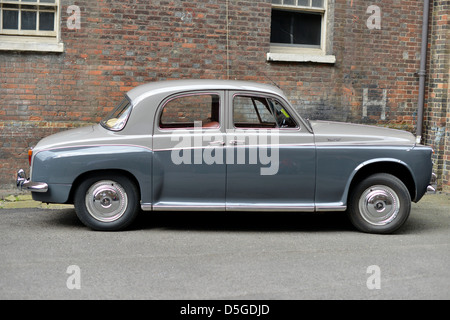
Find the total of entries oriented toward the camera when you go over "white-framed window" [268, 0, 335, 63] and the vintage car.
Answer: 1

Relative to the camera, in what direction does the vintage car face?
facing to the right of the viewer

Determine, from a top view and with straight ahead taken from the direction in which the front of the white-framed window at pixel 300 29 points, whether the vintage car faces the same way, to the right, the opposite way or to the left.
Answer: to the left

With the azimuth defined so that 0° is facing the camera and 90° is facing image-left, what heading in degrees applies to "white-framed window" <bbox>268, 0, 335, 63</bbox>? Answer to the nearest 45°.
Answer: approximately 0°

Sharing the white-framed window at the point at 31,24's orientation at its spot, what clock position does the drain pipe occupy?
The drain pipe is roughly at 9 o'clock from the white-framed window.

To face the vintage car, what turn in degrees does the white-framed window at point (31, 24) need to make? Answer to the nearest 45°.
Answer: approximately 45° to its left

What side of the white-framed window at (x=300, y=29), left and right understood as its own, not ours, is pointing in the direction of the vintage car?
front

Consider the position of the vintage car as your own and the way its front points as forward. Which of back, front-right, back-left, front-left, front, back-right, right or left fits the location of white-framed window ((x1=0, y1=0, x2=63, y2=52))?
back-left

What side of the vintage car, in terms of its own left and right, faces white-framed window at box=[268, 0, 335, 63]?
left

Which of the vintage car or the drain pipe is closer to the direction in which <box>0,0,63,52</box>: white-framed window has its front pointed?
the vintage car

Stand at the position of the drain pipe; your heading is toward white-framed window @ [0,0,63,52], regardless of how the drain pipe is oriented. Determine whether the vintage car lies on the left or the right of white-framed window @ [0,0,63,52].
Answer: left

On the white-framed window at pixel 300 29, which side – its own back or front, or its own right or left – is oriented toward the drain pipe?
left

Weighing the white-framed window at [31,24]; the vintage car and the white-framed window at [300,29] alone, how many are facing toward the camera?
2
